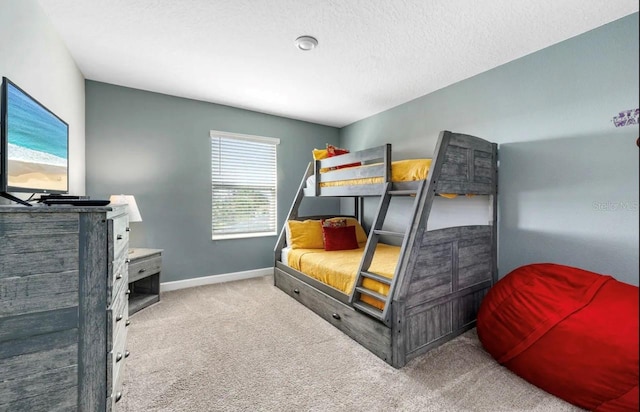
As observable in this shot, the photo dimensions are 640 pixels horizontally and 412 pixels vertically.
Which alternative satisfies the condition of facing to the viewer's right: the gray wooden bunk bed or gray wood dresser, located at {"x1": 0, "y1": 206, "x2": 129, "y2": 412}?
the gray wood dresser

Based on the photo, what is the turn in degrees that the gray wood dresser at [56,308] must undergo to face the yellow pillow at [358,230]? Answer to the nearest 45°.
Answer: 0° — it already faces it

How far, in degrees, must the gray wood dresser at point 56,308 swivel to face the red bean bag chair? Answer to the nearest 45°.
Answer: approximately 45° to its right

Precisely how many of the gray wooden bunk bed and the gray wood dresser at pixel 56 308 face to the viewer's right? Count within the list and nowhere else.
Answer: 1

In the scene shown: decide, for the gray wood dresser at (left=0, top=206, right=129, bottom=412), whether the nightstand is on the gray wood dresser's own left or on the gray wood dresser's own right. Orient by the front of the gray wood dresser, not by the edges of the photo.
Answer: on the gray wood dresser's own left

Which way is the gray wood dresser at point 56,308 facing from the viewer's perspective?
to the viewer's right
